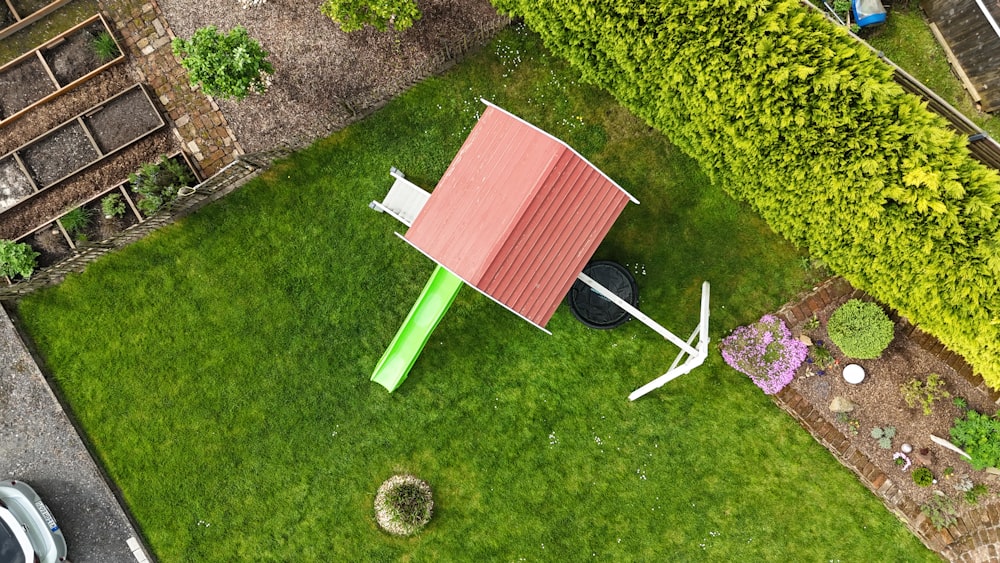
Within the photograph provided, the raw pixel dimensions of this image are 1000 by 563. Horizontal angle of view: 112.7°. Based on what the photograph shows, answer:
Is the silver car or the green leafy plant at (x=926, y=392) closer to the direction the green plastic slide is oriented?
the silver car

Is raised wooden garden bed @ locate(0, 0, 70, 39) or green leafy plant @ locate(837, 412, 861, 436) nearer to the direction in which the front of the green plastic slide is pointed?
the raised wooden garden bed

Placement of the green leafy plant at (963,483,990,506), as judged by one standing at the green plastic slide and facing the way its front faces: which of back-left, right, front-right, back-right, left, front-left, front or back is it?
back-left

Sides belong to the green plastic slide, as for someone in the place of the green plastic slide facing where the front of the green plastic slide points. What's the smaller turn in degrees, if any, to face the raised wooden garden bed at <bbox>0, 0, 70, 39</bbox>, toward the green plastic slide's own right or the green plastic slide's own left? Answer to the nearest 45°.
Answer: approximately 45° to the green plastic slide's own right

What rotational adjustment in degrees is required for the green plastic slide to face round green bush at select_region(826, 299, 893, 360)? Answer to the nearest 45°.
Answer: approximately 135° to its left

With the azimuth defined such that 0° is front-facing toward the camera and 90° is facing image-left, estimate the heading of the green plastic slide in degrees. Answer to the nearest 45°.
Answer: approximately 45°

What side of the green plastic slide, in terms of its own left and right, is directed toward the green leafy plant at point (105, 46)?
right

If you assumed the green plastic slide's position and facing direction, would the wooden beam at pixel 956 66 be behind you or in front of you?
behind
